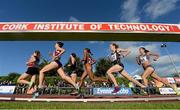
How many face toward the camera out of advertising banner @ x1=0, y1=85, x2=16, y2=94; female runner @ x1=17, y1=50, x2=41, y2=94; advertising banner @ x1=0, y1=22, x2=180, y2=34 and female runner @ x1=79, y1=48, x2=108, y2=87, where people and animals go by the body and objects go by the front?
2

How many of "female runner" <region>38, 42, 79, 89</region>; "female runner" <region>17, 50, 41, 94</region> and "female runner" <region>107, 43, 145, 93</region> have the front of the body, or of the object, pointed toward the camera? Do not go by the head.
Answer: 0

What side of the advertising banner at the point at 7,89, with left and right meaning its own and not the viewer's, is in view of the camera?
front
